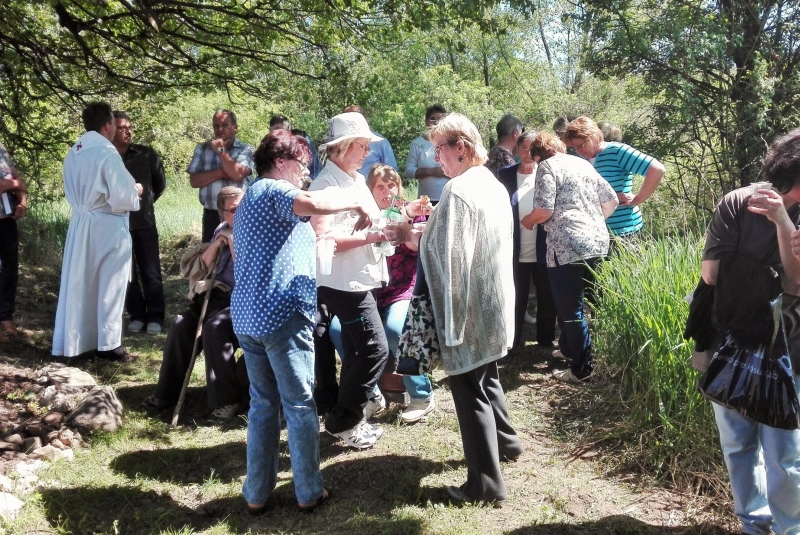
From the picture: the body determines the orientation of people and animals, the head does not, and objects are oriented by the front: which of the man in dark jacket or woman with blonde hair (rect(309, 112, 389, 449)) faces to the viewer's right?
the woman with blonde hair

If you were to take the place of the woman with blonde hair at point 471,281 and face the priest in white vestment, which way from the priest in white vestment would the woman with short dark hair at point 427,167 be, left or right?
right

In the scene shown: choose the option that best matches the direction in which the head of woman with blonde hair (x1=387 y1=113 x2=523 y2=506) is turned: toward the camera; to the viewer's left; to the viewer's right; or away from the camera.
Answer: to the viewer's left

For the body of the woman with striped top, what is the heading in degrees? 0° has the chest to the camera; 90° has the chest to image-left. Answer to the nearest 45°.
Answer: approximately 90°

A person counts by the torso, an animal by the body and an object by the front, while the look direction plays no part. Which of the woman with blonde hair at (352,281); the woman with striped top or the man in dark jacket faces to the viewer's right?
the woman with blonde hair

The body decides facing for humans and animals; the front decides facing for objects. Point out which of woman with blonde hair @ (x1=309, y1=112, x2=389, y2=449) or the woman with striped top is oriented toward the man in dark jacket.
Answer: the woman with striped top

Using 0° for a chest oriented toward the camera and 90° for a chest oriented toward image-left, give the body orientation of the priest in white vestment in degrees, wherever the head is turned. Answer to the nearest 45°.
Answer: approximately 225°

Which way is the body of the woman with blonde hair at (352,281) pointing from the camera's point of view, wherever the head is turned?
to the viewer's right

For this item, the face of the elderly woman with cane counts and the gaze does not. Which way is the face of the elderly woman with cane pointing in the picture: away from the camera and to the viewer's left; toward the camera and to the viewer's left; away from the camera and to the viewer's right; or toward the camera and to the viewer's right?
toward the camera and to the viewer's right

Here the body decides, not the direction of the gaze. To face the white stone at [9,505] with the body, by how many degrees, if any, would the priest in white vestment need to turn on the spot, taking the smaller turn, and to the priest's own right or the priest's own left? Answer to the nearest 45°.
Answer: approximately 135° to the priest's own right

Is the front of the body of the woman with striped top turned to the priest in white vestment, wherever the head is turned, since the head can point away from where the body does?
yes
